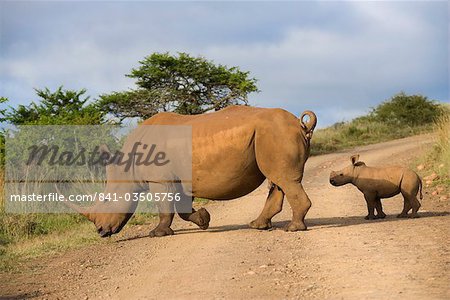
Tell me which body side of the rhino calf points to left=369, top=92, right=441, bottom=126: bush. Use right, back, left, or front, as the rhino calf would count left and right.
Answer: right

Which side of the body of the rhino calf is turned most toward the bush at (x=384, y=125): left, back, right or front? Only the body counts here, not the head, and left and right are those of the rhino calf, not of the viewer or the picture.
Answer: right

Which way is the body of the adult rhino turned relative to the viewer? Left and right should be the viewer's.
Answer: facing to the left of the viewer

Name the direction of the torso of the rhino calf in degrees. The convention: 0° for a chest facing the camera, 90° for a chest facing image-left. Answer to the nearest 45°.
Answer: approximately 90°

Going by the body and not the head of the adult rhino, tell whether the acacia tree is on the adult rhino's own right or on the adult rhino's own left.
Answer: on the adult rhino's own right

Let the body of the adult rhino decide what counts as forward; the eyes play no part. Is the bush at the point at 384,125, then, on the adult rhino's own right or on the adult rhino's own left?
on the adult rhino's own right

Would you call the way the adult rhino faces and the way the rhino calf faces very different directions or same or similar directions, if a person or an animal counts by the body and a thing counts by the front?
same or similar directions

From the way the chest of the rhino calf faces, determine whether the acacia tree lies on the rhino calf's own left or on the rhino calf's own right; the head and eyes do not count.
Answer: on the rhino calf's own right

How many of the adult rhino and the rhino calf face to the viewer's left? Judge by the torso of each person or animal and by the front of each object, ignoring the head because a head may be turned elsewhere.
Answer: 2

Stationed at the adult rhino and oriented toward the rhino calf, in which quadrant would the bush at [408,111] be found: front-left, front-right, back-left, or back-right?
front-left
